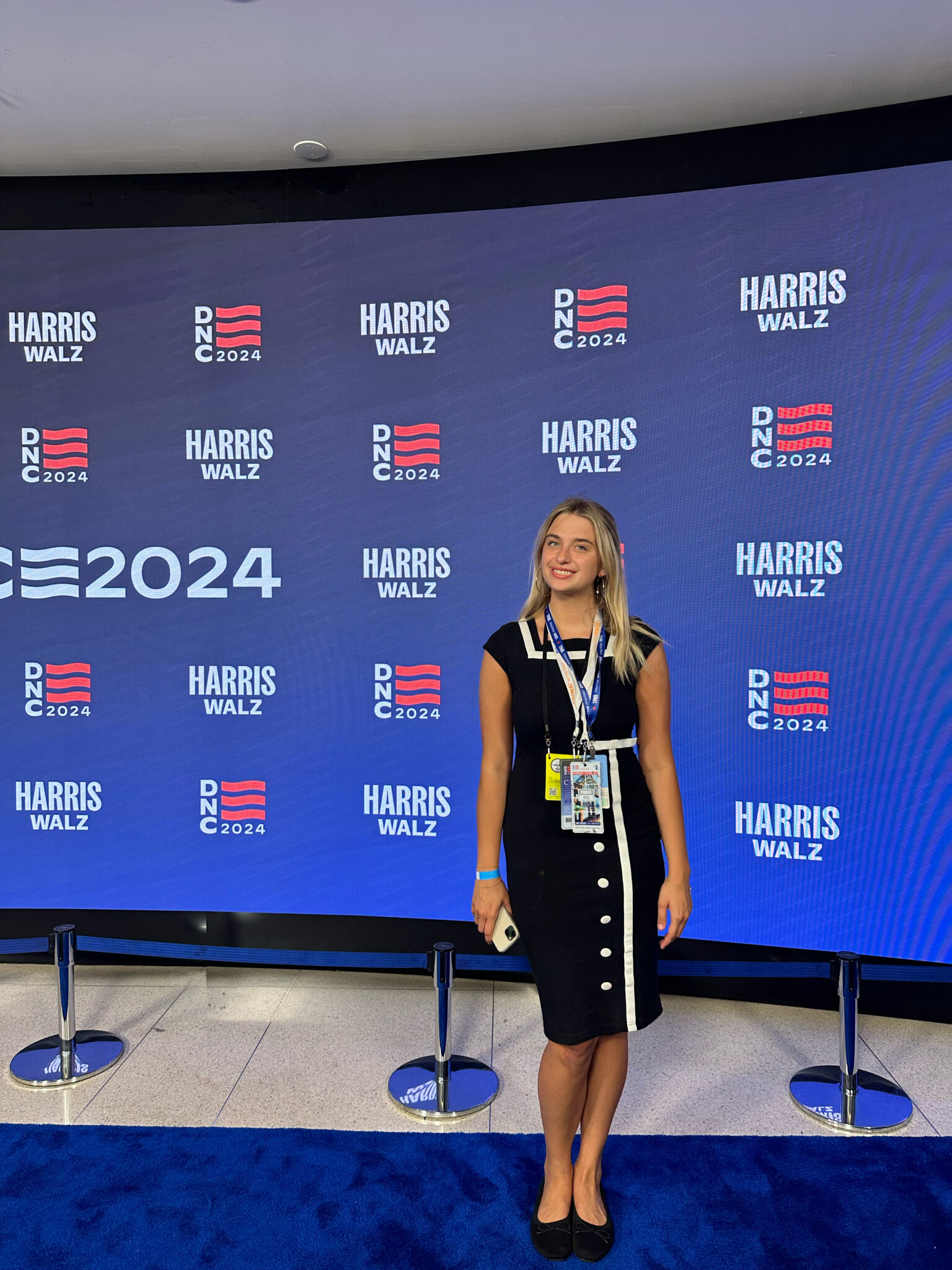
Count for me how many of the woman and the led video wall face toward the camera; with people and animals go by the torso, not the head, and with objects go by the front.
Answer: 2

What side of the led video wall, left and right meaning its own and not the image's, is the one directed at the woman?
front

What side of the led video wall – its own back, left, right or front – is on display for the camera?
front

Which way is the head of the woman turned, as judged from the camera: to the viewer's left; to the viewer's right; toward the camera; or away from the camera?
toward the camera

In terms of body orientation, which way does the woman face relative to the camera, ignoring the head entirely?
toward the camera

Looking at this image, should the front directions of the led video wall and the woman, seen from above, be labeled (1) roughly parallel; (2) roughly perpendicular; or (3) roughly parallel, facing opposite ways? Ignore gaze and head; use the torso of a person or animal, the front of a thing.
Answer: roughly parallel
